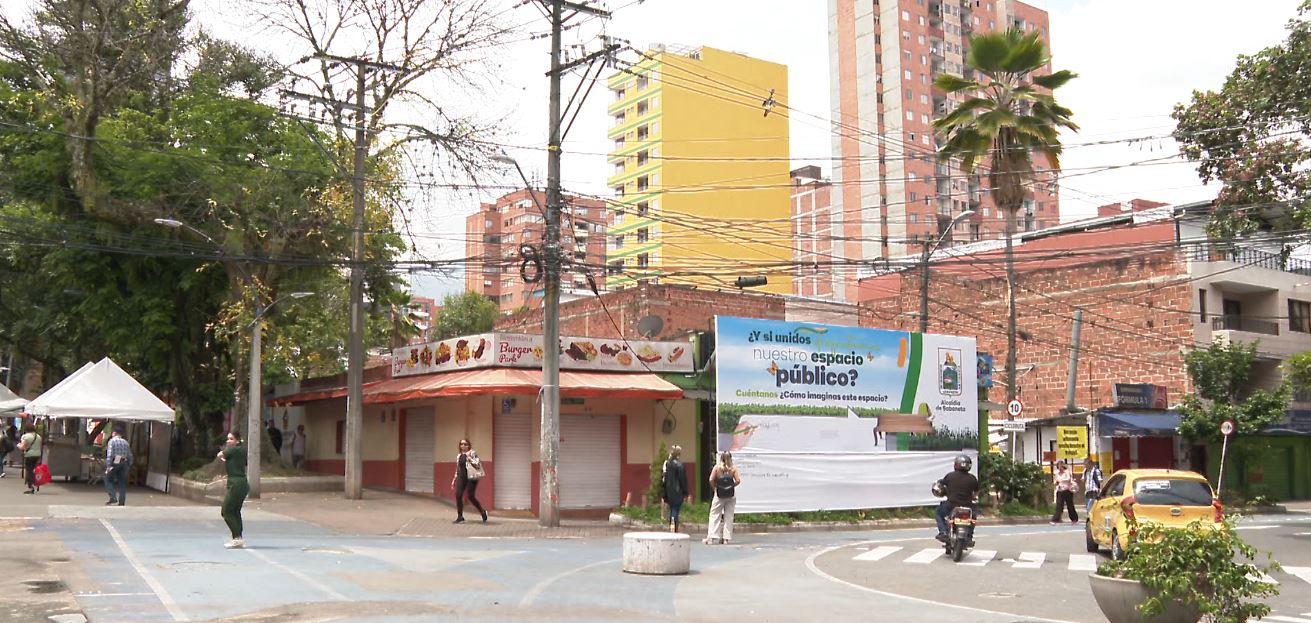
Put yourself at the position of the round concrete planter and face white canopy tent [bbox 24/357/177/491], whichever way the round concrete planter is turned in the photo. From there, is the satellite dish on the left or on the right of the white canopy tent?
right

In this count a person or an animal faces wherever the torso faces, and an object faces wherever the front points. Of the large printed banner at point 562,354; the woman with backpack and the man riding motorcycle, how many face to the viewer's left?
0

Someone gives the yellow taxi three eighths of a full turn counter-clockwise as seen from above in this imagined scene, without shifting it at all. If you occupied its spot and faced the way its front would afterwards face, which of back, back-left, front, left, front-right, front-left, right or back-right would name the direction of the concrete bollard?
front-right

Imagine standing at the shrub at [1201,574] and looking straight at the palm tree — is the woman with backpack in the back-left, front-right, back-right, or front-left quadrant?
front-left

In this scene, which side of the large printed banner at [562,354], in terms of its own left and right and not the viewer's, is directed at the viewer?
front

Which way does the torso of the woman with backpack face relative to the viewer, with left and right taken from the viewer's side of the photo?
facing away from the viewer

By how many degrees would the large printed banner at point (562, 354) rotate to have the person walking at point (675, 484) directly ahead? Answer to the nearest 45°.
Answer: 0° — it already faces them

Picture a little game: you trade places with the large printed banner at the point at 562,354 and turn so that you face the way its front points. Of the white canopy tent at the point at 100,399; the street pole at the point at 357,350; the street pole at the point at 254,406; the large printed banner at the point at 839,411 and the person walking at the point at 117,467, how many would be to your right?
4
